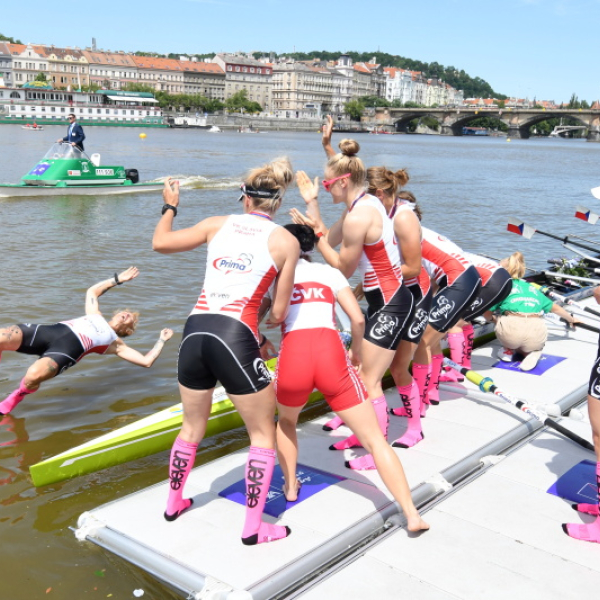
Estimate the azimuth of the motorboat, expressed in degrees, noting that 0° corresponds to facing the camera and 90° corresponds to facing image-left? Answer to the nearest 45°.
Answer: approximately 90°

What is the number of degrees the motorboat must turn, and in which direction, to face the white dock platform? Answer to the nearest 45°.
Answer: approximately 90° to its left

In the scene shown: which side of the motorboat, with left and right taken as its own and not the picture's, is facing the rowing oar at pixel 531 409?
left

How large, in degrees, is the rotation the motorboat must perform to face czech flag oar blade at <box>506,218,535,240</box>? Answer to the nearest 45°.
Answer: approximately 135° to its left

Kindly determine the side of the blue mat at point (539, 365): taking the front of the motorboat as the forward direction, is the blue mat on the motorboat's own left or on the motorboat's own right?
on the motorboat's own left
